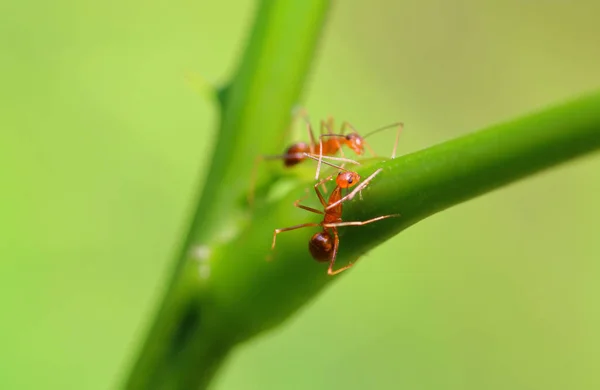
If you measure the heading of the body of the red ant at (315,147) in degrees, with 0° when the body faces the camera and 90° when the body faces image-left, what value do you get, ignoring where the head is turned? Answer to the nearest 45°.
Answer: approximately 270°
